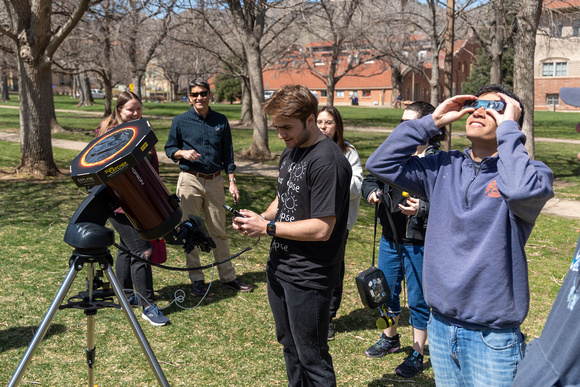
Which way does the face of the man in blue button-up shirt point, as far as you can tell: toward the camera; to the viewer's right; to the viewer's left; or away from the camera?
toward the camera

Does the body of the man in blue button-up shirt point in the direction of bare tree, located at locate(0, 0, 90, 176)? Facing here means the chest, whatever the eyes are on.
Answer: no

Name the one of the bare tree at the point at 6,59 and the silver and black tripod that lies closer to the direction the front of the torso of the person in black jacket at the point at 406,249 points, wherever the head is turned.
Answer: the silver and black tripod

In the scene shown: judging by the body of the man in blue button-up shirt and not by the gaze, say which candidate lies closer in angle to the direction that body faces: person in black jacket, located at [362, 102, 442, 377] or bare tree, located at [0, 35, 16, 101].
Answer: the person in black jacket

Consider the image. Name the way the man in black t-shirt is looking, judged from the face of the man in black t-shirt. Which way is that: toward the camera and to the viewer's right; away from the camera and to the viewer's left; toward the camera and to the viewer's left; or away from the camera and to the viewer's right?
toward the camera and to the viewer's left

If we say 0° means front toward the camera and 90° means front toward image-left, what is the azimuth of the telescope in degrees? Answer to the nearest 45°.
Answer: approximately 45°

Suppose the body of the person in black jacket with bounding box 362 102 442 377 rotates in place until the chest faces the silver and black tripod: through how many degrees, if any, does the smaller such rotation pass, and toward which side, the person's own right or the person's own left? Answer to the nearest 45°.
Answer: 0° — they already face it

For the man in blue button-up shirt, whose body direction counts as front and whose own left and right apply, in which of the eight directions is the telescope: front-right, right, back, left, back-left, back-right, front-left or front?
front

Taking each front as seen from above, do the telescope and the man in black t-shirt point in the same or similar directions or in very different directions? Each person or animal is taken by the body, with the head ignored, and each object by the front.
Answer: same or similar directions

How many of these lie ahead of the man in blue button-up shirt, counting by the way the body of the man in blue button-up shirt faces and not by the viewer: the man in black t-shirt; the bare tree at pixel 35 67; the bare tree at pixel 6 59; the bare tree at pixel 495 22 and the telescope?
2

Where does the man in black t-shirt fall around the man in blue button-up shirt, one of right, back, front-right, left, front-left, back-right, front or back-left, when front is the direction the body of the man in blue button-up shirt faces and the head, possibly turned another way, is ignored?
front

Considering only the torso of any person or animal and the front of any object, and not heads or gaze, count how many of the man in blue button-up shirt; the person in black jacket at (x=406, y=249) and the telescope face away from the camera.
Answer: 0

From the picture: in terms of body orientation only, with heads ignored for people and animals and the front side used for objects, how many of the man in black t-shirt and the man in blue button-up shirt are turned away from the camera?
0

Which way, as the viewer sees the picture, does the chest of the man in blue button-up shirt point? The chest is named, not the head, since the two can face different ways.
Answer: toward the camera

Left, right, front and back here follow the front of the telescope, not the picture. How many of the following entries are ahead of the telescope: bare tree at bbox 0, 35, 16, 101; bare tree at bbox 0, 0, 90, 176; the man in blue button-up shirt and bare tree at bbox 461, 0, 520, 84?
0

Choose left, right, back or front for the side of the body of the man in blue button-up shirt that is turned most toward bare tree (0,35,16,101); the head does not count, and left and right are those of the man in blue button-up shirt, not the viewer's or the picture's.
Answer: back
